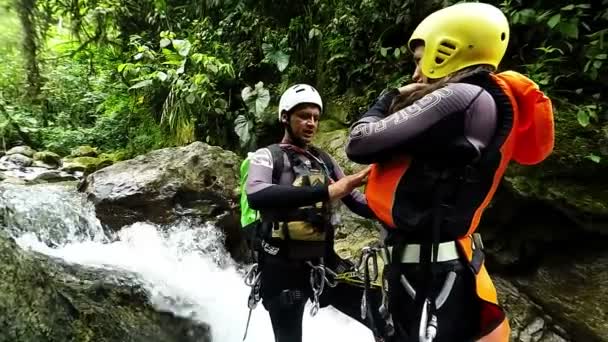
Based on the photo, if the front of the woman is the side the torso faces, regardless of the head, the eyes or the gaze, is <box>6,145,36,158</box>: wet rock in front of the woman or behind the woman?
in front

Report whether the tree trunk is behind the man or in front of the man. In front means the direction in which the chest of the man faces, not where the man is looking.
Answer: behind

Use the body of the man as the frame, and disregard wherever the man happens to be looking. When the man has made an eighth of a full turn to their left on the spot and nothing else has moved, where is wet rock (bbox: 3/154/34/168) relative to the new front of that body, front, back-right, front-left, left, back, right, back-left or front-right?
back-left

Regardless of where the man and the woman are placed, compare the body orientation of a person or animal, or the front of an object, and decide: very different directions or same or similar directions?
very different directions

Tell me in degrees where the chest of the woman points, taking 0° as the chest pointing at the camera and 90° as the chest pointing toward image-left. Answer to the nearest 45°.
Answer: approximately 90°

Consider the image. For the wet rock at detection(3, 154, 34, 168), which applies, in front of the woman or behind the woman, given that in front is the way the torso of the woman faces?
in front

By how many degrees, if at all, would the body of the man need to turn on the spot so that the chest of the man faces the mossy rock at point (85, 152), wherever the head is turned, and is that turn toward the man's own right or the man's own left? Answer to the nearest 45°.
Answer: approximately 180°

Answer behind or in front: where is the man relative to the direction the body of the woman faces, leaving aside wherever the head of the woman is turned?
in front

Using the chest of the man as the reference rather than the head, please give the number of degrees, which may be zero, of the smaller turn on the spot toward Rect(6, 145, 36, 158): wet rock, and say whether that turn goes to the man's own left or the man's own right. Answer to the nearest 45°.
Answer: approximately 180°
